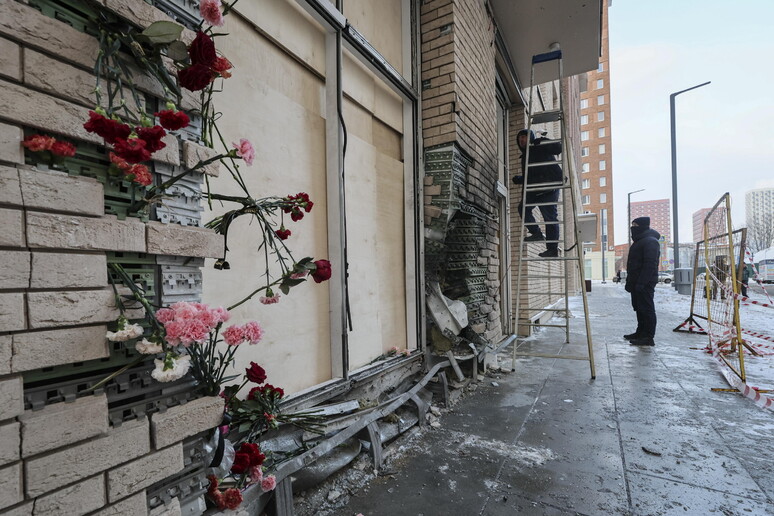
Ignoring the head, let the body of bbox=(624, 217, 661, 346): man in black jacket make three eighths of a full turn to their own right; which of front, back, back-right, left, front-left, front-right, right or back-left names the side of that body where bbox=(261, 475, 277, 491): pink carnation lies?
back-right

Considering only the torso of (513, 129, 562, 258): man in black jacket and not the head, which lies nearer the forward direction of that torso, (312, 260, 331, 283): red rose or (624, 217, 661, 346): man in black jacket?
the red rose

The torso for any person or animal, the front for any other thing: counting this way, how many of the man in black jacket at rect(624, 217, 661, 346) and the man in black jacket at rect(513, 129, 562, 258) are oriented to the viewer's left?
2

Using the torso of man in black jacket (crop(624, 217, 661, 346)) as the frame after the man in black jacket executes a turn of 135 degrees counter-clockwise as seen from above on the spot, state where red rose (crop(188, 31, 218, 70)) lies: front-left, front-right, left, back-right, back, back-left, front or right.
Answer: front-right

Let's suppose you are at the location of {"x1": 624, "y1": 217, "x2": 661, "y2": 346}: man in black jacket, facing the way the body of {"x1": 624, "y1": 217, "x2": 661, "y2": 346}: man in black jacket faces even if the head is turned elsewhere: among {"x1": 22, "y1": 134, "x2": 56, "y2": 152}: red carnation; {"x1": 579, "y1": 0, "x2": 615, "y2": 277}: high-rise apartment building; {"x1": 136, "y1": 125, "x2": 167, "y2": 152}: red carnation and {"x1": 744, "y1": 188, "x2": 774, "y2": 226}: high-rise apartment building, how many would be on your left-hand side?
2

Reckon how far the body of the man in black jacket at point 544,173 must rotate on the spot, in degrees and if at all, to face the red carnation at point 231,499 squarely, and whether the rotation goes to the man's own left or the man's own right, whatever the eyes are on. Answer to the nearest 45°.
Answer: approximately 90° to the man's own left

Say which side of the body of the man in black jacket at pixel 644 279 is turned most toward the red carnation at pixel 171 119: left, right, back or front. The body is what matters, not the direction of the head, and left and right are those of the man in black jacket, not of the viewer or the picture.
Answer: left

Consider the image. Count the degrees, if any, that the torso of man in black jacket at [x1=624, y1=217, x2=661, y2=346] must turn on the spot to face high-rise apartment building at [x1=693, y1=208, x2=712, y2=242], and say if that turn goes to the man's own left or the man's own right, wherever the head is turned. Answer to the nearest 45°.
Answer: approximately 90° to the man's own right

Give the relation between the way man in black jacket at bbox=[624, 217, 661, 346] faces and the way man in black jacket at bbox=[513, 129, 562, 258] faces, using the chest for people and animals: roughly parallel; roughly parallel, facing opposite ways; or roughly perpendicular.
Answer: roughly parallel

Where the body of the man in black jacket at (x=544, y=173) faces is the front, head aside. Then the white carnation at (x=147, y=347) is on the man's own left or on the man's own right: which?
on the man's own left

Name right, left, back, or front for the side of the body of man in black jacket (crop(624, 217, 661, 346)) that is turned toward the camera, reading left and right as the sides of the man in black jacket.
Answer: left

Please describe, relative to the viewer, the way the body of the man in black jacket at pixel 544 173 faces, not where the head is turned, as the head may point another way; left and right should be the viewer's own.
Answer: facing to the left of the viewer

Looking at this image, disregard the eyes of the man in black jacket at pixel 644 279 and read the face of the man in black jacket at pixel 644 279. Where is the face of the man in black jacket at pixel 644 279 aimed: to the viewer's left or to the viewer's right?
to the viewer's left
